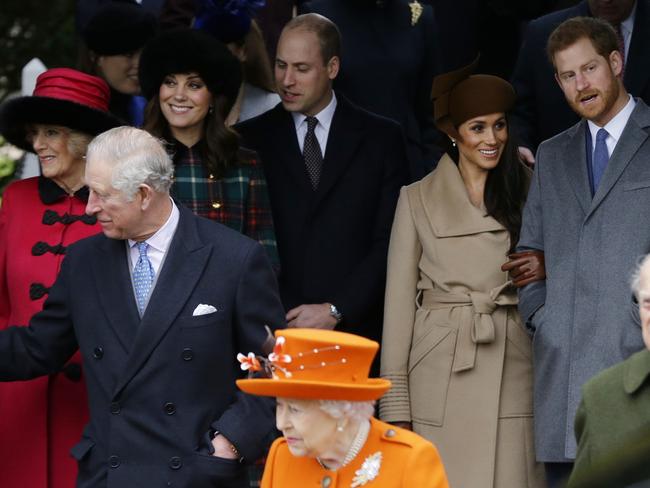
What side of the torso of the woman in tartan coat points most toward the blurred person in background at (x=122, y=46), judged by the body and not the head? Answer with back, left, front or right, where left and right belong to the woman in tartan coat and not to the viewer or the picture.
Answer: back

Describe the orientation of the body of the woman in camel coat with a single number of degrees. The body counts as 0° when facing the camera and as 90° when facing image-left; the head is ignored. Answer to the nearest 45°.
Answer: approximately 315°

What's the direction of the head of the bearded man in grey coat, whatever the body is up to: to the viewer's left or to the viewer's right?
to the viewer's left

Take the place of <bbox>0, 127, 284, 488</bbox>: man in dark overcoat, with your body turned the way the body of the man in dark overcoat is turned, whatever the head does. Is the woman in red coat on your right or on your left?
on your right
